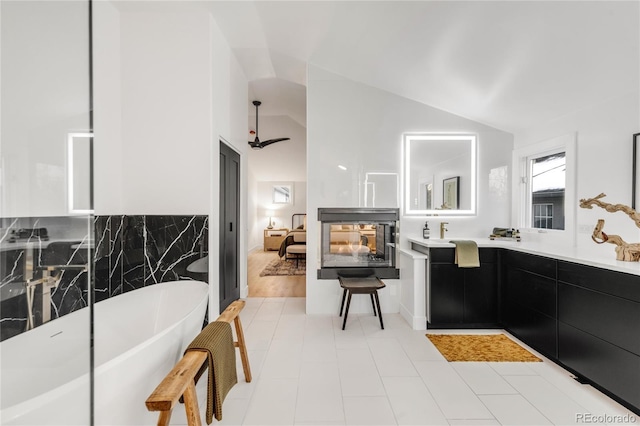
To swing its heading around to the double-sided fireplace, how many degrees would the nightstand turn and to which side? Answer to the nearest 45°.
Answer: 0° — it already faces it

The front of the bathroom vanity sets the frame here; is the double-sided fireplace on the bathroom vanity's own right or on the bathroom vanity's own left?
on the bathroom vanity's own right

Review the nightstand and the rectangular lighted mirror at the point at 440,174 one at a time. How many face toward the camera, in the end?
2

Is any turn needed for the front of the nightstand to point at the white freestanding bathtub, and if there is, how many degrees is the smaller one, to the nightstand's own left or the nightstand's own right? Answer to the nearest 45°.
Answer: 0° — it already faces it

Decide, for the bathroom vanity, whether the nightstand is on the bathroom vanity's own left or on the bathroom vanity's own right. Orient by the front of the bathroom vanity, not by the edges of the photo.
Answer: on the bathroom vanity's own right

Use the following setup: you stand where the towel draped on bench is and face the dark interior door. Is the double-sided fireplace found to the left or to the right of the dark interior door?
right

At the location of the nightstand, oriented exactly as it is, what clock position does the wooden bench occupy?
The wooden bench is roughly at 12 o'clock from the nightstand.

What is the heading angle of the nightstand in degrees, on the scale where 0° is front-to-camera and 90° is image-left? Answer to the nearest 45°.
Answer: approximately 0°

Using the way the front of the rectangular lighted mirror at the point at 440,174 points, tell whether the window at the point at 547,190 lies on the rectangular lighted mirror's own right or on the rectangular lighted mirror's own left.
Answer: on the rectangular lighted mirror's own left
